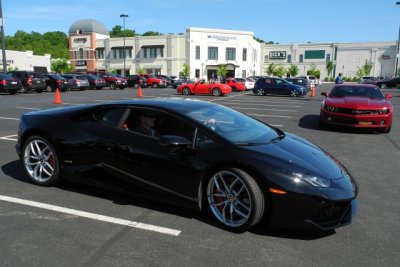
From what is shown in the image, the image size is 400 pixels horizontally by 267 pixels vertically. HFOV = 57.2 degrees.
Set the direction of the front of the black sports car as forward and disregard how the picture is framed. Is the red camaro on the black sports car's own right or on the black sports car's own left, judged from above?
on the black sports car's own left

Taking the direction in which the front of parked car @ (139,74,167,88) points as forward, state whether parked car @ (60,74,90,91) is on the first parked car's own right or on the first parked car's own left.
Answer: on the first parked car's own right

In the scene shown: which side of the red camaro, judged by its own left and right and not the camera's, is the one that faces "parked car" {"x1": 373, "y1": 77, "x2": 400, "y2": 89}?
back

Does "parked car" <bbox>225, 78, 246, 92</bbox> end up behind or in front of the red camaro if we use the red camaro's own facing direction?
behind

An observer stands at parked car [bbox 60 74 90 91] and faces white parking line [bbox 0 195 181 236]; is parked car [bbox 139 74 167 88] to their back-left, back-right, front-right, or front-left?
back-left

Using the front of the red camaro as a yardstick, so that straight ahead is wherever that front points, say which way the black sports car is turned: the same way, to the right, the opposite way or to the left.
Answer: to the left

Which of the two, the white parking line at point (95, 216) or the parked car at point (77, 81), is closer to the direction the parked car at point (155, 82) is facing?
the white parking line

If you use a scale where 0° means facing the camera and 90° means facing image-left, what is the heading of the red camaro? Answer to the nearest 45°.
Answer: approximately 0°

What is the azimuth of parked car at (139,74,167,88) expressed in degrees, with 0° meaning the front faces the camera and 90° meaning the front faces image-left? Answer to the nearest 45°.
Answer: approximately 315°

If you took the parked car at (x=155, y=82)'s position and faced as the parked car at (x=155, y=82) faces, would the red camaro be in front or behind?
in front

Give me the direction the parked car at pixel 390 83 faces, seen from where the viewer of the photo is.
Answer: facing the viewer and to the left of the viewer

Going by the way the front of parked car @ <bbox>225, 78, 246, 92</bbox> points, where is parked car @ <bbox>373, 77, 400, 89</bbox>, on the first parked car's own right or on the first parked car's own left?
on the first parked car's own left

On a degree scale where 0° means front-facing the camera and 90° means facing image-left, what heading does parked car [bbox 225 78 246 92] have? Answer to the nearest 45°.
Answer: approximately 315°

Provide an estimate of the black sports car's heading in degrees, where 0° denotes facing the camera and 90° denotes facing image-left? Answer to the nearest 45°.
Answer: approximately 315°

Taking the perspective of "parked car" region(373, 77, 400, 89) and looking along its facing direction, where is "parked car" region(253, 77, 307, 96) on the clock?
"parked car" region(253, 77, 307, 96) is roughly at 11 o'clock from "parked car" region(373, 77, 400, 89).

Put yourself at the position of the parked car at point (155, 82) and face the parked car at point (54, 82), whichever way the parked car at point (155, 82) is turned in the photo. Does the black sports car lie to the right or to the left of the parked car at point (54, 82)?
left

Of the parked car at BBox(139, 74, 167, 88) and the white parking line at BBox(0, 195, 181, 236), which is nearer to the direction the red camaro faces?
the white parking line

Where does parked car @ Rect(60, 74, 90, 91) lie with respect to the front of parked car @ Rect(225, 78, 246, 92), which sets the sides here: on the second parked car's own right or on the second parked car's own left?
on the second parked car's own right
